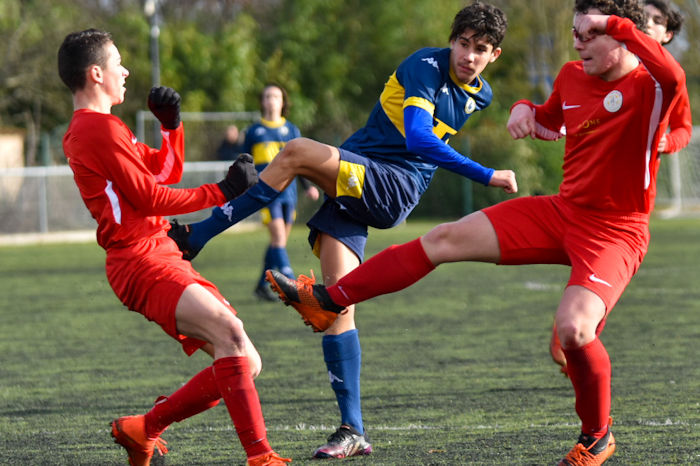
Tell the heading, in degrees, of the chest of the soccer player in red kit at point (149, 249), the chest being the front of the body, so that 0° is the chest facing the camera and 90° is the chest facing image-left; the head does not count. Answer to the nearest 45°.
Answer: approximately 270°

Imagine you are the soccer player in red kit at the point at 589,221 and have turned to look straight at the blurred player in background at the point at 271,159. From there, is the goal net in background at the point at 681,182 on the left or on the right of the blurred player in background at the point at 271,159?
right

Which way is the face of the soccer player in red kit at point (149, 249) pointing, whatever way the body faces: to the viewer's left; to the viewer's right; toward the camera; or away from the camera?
to the viewer's right

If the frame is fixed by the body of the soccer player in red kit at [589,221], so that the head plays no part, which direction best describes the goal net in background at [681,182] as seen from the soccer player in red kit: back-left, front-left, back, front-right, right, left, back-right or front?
back-right

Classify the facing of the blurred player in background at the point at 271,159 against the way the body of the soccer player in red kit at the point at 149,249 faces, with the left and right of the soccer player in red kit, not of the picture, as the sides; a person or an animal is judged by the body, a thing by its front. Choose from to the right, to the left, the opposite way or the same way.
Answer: to the right
